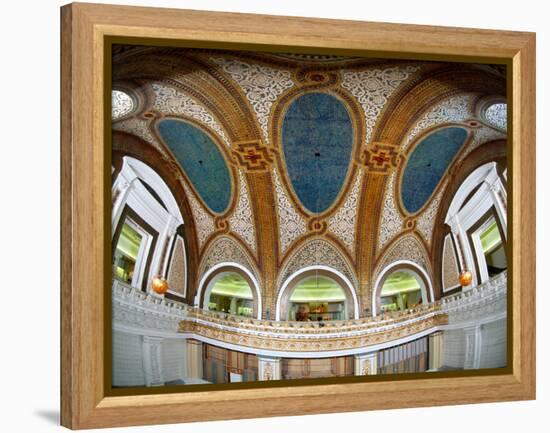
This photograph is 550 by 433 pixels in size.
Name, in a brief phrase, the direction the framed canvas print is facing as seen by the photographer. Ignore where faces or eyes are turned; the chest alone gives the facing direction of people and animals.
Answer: facing the viewer and to the right of the viewer
